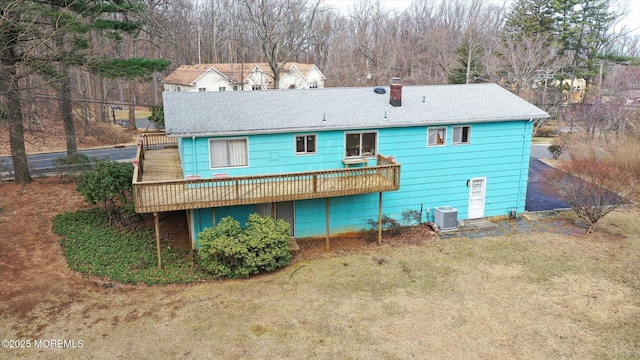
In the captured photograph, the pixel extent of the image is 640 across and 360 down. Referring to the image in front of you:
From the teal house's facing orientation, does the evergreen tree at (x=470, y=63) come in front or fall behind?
in front

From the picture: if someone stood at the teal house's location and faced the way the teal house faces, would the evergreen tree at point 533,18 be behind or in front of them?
in front

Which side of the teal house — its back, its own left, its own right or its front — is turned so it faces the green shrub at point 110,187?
left

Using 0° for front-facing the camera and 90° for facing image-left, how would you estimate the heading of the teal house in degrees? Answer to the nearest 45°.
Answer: approximately 180°

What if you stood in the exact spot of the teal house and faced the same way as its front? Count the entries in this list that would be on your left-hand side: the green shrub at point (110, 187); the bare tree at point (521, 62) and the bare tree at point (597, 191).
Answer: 1

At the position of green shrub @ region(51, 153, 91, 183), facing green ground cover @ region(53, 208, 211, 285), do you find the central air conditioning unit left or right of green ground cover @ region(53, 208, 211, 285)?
left

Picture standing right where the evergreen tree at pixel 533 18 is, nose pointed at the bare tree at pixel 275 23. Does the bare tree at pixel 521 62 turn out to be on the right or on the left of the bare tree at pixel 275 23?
left

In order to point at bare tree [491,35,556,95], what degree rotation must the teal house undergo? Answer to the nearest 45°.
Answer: approximately 45° to its right

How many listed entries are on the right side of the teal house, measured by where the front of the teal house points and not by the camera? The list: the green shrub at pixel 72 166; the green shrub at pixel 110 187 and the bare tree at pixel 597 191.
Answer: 1

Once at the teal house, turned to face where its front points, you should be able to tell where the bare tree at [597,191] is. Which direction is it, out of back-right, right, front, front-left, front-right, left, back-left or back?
right
